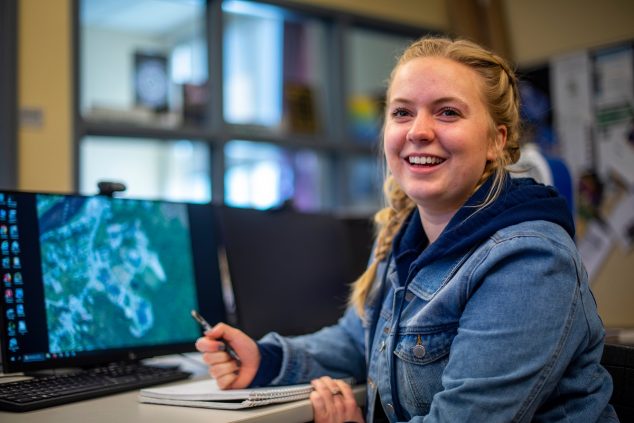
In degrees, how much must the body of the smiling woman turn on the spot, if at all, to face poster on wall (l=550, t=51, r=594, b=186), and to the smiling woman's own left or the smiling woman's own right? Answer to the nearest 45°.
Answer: approximately 135° to the smiling woman's own right

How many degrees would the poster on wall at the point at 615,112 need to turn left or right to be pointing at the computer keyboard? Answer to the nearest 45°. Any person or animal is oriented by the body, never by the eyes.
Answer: approximately 45° to its left

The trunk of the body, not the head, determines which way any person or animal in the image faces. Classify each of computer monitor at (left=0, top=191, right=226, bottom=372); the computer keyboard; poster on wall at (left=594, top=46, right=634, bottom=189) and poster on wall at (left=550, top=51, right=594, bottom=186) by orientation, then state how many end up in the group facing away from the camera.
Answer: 0

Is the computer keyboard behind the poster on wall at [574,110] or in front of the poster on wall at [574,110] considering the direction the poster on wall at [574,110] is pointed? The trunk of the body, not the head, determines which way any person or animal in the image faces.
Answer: in front

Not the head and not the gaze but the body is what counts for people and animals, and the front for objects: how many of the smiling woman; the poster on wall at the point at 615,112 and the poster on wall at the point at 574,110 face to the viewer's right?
0

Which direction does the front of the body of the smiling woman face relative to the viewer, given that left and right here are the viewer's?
facing the viewer and to the left of the viewer

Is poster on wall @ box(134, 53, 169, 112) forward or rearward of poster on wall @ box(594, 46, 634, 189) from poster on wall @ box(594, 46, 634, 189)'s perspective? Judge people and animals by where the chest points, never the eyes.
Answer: forward

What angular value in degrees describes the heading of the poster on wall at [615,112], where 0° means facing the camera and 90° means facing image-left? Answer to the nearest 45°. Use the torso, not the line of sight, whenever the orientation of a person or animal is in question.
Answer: approximately 45°

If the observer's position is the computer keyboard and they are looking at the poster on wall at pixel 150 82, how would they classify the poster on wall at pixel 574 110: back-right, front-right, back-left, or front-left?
front-right

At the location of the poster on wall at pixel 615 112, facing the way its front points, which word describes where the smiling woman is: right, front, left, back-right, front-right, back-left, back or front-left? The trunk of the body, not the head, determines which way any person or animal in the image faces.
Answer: front-left

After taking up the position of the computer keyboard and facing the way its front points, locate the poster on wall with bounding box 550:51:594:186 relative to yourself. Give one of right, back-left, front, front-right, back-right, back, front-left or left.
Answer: left

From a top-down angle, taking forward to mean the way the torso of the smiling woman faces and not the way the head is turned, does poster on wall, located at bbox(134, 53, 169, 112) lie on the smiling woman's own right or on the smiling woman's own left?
on the smiling woman's own right

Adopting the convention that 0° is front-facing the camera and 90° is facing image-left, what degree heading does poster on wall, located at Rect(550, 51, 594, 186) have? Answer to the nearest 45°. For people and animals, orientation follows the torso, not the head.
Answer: approximately 45°

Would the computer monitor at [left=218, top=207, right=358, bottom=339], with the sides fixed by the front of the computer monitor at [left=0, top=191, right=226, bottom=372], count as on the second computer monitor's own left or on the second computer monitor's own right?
on the second computer monitor's own left

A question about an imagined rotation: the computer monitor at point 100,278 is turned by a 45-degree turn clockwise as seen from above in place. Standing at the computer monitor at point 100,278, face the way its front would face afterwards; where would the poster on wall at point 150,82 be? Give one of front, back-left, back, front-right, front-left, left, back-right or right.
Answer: back

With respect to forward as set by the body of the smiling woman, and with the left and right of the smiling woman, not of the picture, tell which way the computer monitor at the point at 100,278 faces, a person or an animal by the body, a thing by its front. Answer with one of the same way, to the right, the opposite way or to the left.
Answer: to the left

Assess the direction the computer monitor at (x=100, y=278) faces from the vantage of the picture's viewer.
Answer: facing the viewer and to the right of the viewer
